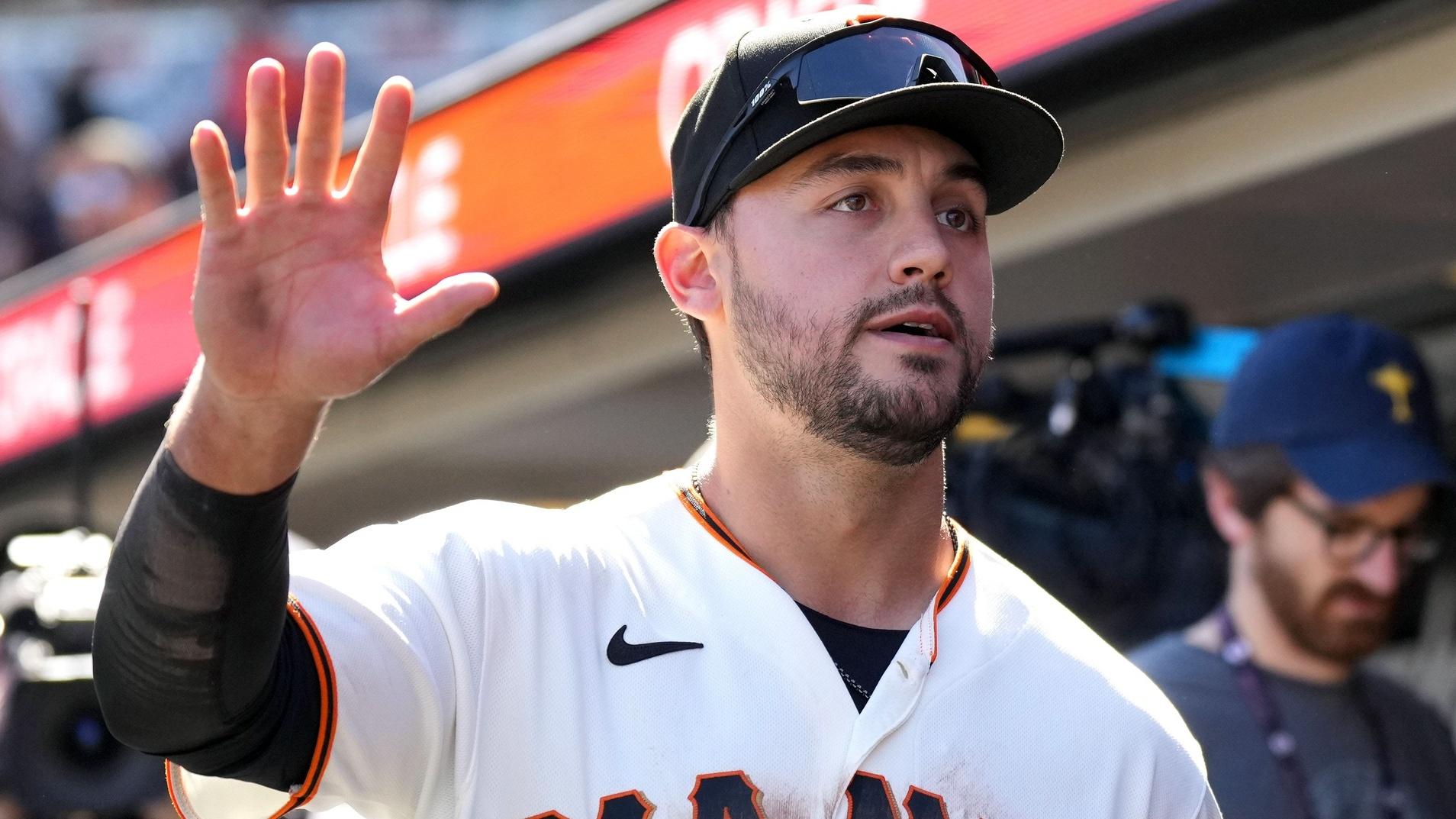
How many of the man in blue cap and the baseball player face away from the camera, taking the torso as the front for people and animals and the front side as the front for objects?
0

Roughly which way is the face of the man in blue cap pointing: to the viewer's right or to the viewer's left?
to the viewer's right

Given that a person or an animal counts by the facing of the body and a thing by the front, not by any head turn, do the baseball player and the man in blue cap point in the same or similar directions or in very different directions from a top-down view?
same or similar directions

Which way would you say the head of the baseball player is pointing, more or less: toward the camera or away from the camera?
toward the camera

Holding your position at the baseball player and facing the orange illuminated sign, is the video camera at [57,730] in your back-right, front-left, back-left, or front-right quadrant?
front-left

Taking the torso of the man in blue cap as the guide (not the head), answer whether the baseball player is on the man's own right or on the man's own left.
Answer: on the man's own right

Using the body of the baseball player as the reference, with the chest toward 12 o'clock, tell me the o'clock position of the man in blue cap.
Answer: The man in blue cap is roughly at 7 o'clock from the baseball player.

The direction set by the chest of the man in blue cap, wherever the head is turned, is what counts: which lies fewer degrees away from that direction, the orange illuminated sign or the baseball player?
the baseball player

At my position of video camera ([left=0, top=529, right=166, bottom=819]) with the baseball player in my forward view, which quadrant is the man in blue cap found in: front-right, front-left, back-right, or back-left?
front-left
